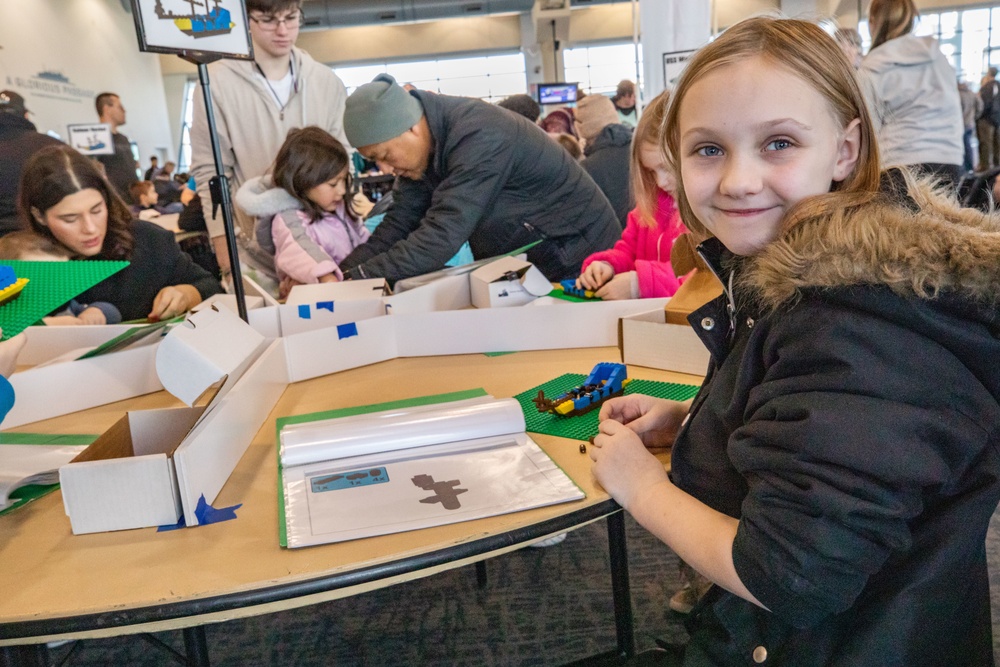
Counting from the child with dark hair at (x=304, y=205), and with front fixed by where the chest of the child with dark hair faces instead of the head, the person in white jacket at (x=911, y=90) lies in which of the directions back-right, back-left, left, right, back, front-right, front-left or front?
front-left

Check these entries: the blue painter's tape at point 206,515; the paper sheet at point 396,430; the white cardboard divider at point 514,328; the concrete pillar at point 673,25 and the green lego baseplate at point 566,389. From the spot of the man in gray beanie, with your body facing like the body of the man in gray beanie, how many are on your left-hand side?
4

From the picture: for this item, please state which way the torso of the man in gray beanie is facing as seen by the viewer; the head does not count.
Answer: to the viewer's left

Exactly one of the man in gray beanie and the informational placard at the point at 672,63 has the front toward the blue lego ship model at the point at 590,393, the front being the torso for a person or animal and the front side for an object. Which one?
the informational placard

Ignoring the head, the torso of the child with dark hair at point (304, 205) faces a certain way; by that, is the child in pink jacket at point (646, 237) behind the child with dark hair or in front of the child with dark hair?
in front

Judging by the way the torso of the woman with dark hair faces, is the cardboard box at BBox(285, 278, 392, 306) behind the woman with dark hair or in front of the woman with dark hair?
in front

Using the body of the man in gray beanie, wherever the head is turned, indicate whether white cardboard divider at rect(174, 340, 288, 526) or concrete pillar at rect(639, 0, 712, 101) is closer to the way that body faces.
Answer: the white cardboard divider

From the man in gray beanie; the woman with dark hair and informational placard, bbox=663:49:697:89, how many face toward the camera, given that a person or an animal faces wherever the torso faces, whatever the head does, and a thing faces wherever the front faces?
2

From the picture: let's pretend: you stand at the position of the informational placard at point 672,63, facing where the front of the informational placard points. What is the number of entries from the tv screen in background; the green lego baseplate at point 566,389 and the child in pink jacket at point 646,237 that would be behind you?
1

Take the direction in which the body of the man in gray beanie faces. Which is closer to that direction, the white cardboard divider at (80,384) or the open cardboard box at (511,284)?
the white cardboard divider

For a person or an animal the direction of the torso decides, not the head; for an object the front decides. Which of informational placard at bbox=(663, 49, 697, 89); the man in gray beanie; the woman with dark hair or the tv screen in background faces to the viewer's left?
the man in gray beanie

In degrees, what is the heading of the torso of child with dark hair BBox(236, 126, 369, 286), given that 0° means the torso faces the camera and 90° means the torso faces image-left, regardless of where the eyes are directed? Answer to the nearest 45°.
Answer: approximately 315°

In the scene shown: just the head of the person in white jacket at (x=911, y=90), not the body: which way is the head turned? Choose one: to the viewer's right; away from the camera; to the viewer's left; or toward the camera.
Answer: away from the camera

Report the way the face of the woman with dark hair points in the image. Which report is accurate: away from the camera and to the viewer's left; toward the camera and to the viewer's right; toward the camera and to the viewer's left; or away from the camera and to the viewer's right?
toward the camera and to the viewer's right
